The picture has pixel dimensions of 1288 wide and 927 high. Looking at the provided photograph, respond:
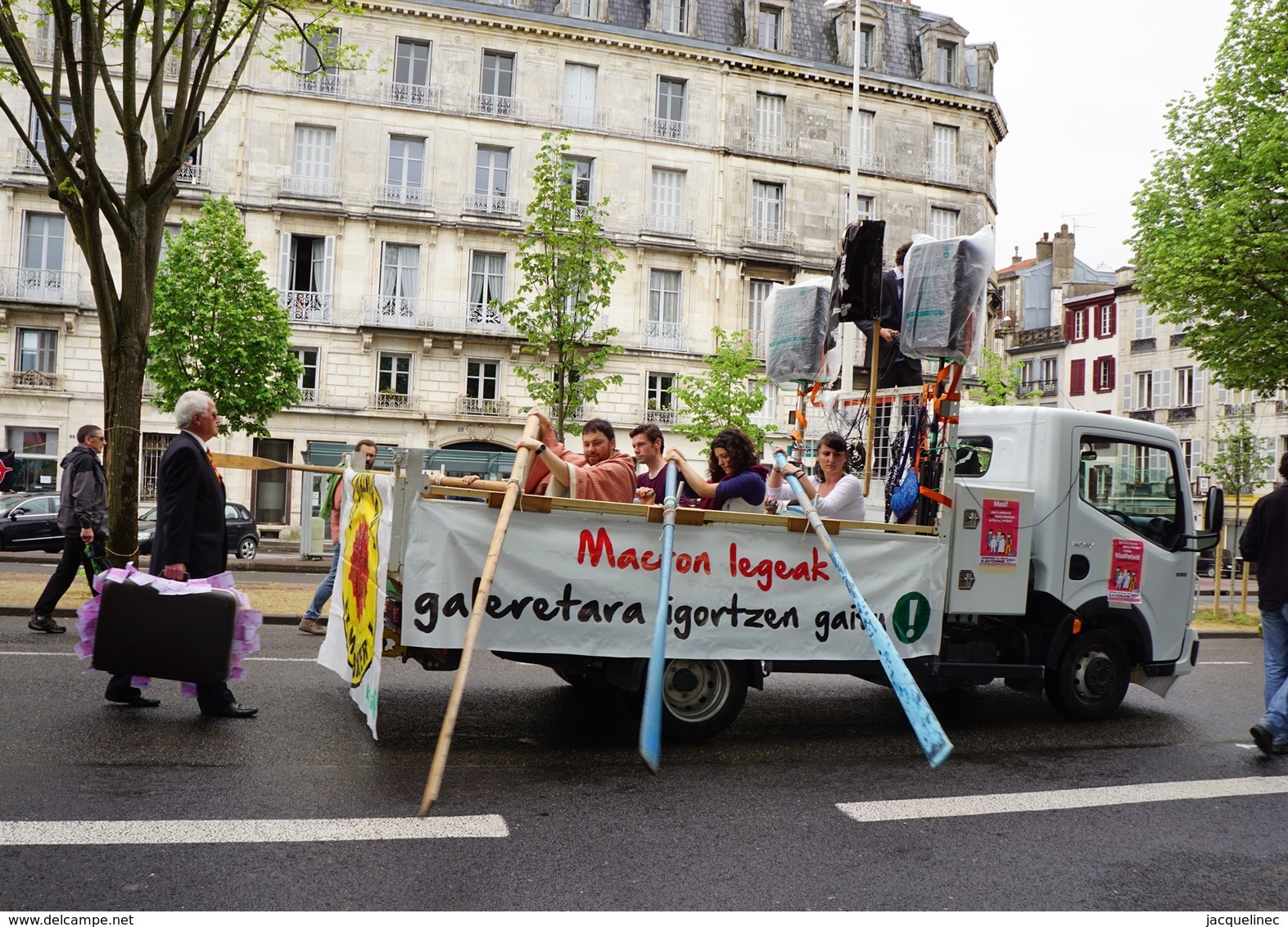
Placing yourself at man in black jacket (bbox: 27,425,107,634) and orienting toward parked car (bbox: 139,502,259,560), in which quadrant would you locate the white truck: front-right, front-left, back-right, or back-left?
back-right

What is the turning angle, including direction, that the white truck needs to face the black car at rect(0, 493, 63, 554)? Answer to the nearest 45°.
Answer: approximately 135° to its left

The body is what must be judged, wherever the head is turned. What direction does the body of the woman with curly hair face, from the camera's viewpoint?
to the viewer's left

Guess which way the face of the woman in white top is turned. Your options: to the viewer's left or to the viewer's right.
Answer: to the viewer's left

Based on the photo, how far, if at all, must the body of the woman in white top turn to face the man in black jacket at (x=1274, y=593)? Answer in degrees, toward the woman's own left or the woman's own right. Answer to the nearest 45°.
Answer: approximately 135° to the woman's own left

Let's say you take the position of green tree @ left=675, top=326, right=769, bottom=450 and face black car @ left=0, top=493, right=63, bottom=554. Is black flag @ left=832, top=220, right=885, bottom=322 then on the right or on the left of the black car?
left

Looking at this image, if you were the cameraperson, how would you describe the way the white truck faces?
facing to the right of the viewer

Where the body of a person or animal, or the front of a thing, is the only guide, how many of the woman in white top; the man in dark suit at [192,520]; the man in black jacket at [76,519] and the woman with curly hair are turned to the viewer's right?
2
